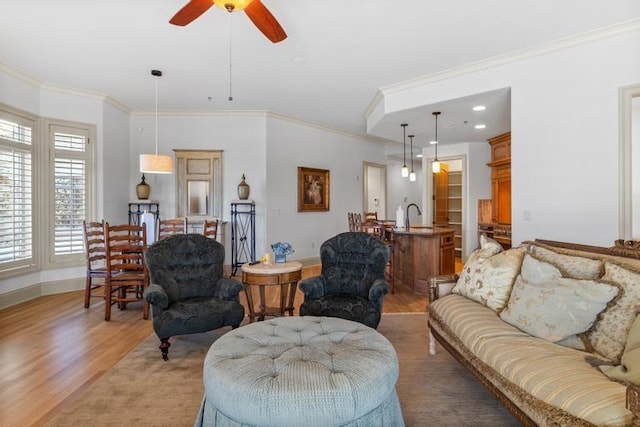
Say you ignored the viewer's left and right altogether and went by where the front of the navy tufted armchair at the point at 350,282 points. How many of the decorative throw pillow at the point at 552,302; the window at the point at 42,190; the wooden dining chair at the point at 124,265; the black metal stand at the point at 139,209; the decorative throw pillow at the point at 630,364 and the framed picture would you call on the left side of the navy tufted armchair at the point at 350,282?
2

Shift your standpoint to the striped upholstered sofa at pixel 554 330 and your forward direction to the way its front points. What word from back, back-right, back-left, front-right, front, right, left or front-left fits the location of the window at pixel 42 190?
front-right

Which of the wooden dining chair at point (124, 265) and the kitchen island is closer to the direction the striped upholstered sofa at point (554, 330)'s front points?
the wooden dining chair

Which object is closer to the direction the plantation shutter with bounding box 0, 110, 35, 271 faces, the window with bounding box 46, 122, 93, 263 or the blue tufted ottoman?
the blue tufted ottoman

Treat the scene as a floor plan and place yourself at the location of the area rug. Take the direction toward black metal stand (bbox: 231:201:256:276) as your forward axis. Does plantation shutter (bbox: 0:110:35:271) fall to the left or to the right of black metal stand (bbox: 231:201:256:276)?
left

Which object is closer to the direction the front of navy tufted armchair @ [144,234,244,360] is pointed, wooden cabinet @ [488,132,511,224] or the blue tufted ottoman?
the blue tufted ottoman

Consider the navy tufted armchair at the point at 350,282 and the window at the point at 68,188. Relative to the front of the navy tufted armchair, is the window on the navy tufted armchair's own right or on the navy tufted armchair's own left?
on the navy tufted armchair's own right

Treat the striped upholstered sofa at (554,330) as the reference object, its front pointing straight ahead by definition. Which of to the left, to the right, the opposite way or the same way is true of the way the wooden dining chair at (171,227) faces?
to the left

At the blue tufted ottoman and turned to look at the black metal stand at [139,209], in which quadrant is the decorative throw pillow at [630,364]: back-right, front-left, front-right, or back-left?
back-right

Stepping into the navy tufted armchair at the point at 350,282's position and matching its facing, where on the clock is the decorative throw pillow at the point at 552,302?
The decorative throw pillow is roughly at 9 o'clock from the navy tufted armchair.

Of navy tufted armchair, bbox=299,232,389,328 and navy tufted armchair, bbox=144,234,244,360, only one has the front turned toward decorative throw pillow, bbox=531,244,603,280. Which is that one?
navy tufted armchair, bbox=144,234,244,360

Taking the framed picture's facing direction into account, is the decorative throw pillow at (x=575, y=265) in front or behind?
in front

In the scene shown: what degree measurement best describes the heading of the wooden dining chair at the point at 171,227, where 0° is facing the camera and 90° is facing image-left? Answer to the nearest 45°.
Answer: approximately 0°

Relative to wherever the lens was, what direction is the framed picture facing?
facing the viewer and to the right of the viewer

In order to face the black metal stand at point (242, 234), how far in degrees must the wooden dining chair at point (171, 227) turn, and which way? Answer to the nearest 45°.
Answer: approximately 135° to its left
